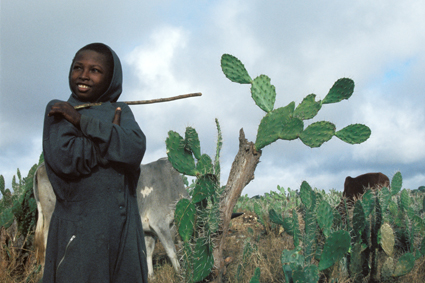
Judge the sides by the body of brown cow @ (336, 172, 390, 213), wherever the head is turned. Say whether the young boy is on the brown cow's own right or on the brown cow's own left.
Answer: on the brown cow's own left

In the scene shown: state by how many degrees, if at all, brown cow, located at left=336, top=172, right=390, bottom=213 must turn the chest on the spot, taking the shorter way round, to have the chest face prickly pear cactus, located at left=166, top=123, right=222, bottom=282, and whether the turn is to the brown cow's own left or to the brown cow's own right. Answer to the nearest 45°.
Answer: approximately 90° to the brown cow's own left

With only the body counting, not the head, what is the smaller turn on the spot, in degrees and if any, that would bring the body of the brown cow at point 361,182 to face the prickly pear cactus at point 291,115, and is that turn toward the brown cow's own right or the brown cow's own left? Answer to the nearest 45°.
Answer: approximately 90° to the brown cow's own left

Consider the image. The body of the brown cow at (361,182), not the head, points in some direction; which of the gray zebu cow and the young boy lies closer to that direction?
the gray zebu cow

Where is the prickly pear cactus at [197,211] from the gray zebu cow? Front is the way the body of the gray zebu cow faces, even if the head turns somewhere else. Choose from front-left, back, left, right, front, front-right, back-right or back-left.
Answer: right

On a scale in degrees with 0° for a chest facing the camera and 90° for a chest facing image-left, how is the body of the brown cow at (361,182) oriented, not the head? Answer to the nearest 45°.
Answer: approximately 90°

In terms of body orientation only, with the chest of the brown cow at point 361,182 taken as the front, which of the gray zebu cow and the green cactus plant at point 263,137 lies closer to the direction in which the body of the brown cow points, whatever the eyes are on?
the gray zebu cow

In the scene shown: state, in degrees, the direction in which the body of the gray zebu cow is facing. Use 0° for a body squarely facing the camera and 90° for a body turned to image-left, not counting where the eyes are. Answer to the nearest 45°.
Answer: approximately 270°

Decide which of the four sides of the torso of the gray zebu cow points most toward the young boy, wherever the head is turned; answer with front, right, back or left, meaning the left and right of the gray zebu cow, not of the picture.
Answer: right
